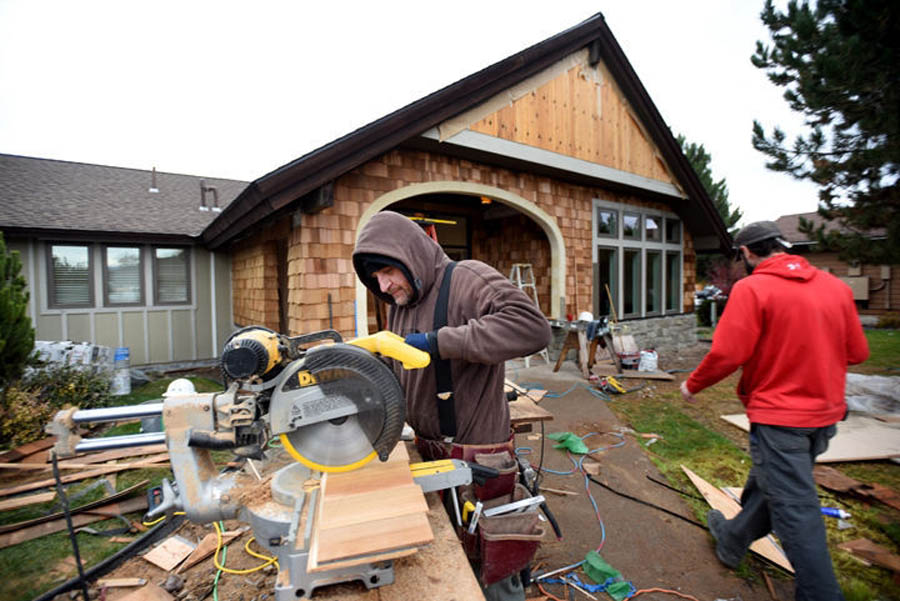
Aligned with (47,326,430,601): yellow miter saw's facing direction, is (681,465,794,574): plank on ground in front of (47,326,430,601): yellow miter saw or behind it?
in front

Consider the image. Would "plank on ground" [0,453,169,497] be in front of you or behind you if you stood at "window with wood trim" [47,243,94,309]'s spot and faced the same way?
in front

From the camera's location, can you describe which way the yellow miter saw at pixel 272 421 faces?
facing to the right of the viewer

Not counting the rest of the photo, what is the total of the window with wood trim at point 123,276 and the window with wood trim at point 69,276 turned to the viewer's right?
0

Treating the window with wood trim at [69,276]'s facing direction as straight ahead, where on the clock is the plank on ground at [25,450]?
The plank on ground is roughly at 12 o'clock from the window with wood trim.

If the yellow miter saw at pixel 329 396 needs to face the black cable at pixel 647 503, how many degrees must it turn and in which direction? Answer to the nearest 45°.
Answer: approximately 45° to its left

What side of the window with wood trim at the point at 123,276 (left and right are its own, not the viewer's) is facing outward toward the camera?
front

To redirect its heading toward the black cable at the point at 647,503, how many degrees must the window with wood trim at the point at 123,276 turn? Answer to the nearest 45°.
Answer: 0° — it already faces it

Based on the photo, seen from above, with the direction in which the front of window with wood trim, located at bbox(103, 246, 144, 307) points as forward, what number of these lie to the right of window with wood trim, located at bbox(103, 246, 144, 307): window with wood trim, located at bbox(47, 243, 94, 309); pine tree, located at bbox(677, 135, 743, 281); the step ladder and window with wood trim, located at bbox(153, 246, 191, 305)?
1

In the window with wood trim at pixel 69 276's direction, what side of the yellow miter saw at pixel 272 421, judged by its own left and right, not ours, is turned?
left

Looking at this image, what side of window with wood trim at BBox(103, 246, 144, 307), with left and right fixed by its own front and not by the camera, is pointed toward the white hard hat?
front

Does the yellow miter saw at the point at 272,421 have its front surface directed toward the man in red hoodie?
yes

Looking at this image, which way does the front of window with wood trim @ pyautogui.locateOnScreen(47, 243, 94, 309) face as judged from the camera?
facing the viewer

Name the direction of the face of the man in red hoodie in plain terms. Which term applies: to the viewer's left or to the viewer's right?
to the viewer's left

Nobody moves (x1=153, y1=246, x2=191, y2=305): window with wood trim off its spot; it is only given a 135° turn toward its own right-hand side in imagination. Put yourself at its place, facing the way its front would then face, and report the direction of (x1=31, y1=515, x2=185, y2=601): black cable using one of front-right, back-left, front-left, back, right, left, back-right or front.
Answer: back-left

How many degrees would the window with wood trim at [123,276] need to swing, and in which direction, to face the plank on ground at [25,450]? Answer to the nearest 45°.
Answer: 0° — it already faces it

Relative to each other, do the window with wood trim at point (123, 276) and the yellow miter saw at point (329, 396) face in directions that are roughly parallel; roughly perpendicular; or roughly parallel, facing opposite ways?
roughly perpendicular

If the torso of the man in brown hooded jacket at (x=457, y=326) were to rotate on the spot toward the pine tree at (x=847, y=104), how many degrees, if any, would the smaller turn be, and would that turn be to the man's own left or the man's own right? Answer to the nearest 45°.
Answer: approximately 180°
